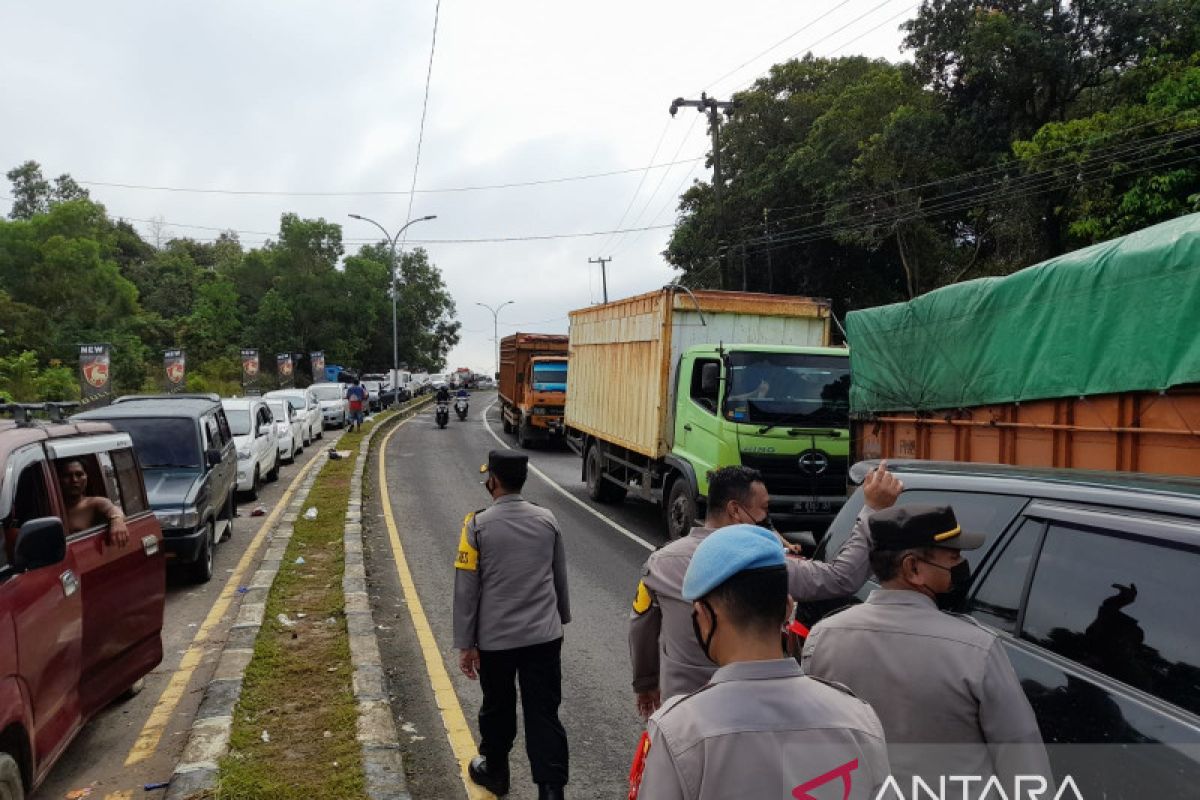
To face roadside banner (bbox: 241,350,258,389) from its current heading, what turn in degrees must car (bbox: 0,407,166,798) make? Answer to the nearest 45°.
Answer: approximately 135° to its right

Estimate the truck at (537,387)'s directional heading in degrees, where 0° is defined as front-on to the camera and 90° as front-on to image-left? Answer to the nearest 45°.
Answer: approximately 315°

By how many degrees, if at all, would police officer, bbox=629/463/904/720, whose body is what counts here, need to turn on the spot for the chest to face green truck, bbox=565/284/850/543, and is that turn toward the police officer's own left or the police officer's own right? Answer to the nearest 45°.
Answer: approximately 45° to the police officer's own left

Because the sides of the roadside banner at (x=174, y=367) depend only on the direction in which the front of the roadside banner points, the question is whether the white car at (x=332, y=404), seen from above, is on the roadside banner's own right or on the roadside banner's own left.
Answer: on the roadside banner's own left

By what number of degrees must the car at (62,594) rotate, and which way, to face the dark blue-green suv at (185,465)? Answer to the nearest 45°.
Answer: approximately 135° to its right

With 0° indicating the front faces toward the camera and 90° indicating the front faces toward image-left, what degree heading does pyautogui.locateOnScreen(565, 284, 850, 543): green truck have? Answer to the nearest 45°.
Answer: approximately 315°

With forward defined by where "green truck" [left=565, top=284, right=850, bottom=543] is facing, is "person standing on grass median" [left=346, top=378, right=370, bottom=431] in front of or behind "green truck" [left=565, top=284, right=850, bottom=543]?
behind

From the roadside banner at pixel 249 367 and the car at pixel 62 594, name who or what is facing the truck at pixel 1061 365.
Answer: the roadside banner

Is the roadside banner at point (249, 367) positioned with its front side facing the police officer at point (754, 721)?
yes
